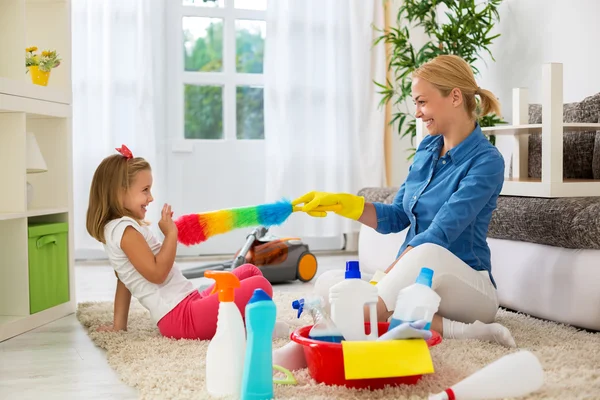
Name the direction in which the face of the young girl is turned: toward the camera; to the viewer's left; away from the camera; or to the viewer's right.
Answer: to the viewer's right

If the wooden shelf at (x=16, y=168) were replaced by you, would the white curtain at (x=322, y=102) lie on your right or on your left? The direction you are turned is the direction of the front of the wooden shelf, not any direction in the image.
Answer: on your left

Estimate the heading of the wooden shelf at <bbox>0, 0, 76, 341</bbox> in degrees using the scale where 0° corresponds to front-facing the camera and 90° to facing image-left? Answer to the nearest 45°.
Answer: approximately 315°

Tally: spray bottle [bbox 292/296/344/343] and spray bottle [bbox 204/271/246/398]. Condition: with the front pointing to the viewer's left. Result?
2

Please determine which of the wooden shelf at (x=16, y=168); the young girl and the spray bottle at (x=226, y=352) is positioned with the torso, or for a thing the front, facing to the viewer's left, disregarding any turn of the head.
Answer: the spray bottle

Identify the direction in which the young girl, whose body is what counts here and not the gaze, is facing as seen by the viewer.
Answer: to the viewer's right

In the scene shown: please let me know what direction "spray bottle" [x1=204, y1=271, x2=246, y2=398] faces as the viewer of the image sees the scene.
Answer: facing to the left of the viewer

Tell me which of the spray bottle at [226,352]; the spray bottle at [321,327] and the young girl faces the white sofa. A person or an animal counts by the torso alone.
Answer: the young girl

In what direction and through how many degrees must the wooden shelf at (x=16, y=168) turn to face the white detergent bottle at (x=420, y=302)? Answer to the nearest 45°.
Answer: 0° — it already faces it

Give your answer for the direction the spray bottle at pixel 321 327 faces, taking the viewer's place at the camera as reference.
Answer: facing to the left of the viewer

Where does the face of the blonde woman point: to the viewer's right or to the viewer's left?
to the viewer's left
